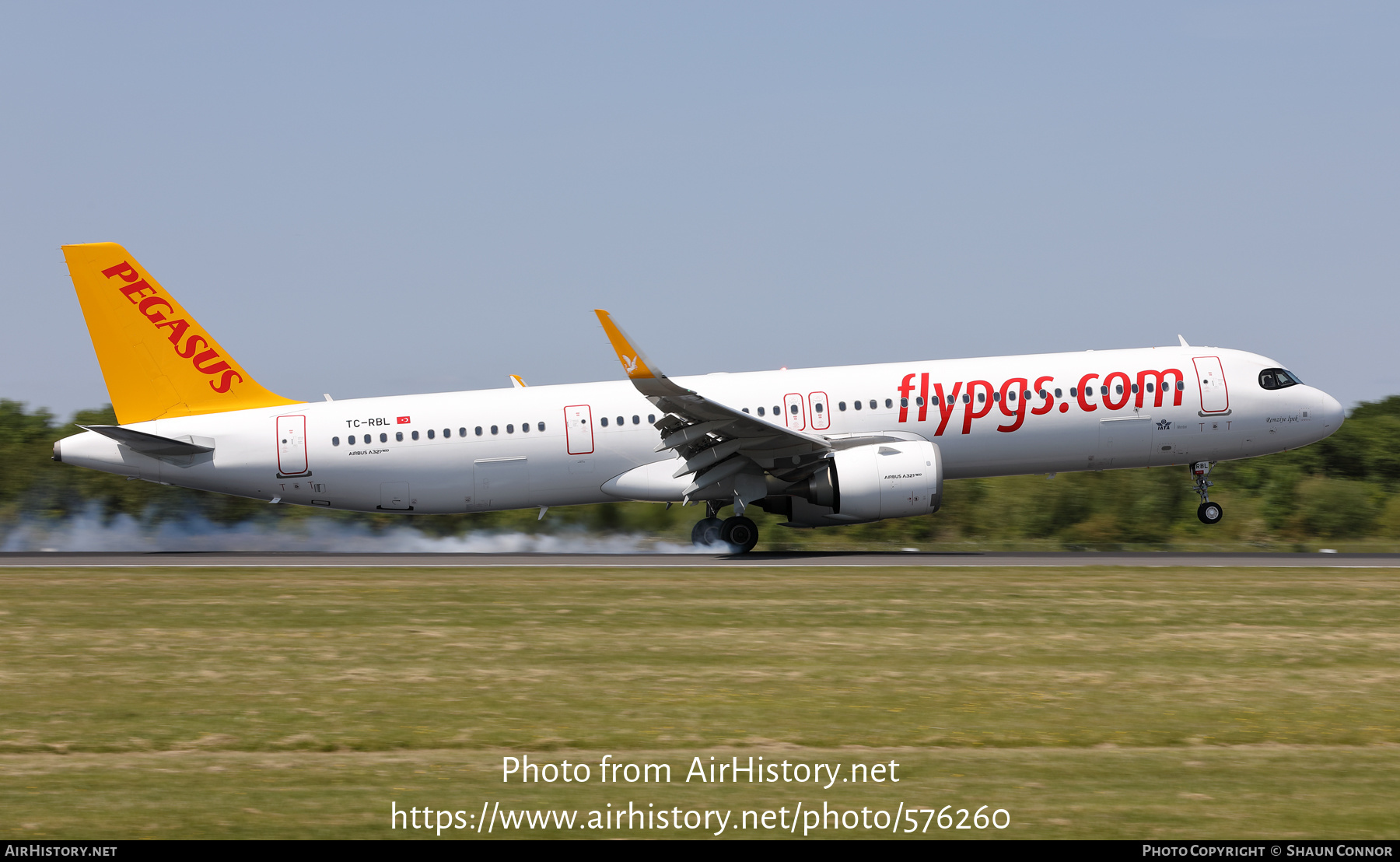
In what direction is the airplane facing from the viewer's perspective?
to the viewer's right
